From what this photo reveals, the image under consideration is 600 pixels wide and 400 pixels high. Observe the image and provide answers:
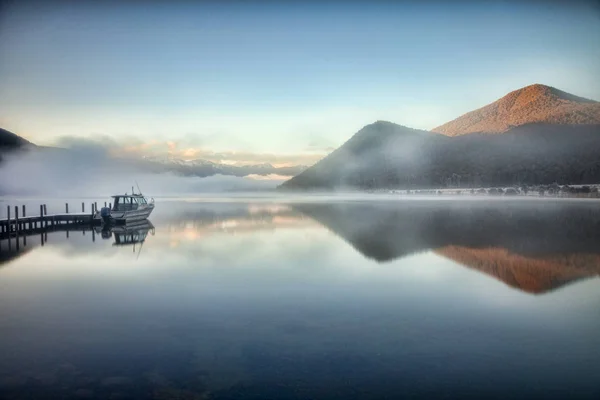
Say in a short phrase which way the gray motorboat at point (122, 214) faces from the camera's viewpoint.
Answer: facing away from the viewer and to the right of the viewer

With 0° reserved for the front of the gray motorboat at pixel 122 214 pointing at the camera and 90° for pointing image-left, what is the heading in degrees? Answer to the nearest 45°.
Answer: approximately 225°
